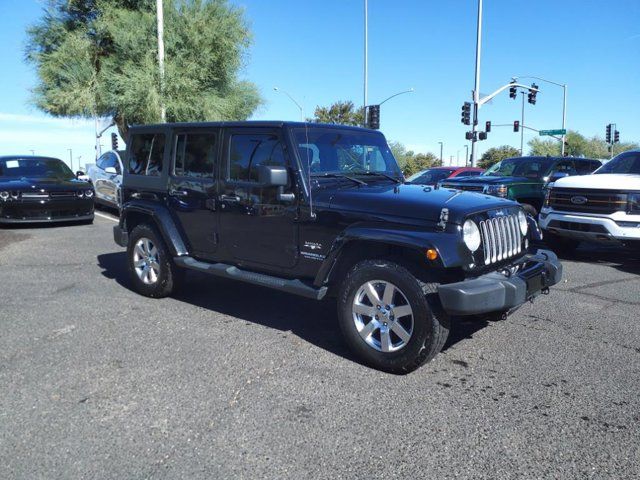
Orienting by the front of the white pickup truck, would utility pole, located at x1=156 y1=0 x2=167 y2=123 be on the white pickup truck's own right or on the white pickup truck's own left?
on the white pickup truck's own right

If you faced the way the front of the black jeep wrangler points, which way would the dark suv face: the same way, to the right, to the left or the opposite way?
to the right

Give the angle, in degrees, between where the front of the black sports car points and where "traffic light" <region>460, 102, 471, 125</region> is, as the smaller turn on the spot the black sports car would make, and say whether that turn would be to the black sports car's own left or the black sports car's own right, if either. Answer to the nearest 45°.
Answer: approximately 135° to the black sports car's own left

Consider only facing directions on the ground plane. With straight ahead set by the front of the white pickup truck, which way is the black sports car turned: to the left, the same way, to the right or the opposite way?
to the left

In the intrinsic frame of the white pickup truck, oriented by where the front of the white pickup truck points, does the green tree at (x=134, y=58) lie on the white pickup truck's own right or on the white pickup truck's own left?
on the white pickup truck's own right

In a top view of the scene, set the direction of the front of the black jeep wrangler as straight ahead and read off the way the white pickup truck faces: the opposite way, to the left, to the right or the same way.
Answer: to the right

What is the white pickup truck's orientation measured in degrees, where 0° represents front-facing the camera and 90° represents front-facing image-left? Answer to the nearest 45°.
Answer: approximately 45°

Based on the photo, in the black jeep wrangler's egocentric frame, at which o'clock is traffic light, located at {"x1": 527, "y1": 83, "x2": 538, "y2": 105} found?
The traffic light is roughly at 8 o'clock from the black jeep wrangler.

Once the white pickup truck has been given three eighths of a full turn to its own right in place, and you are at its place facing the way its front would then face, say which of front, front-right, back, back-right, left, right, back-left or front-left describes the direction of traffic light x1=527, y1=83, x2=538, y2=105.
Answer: front

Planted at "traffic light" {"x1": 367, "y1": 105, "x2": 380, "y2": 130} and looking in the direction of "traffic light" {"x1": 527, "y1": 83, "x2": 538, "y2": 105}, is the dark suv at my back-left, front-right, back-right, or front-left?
back-right

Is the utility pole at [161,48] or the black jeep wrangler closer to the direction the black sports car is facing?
the black jeep wrangler
